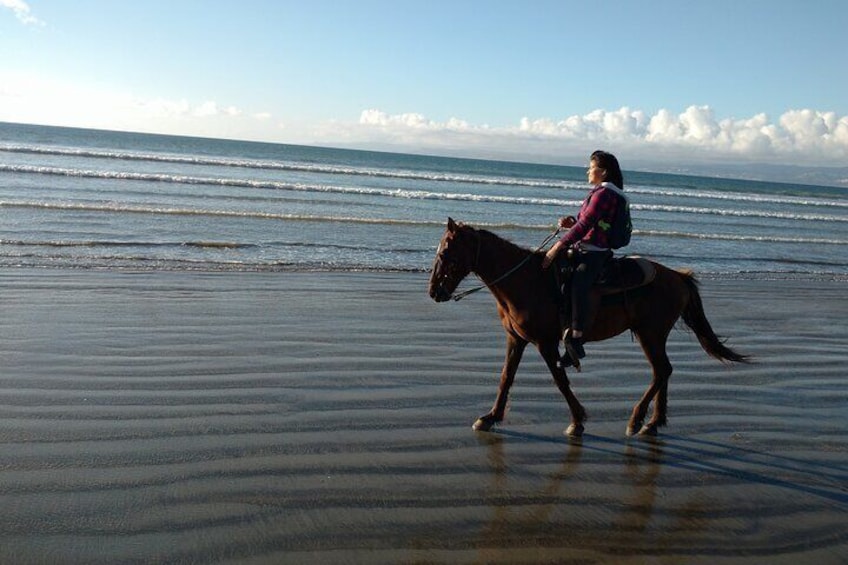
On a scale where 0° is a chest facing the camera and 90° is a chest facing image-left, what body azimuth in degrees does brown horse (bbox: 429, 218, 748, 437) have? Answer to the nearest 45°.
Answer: approximately 90°
